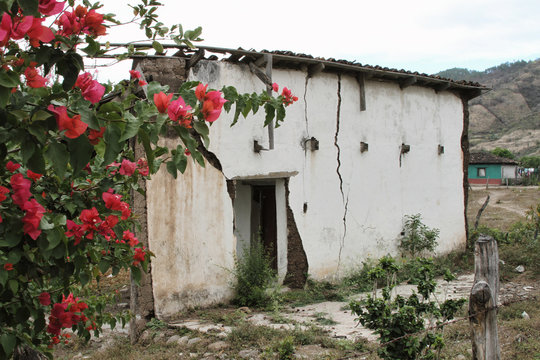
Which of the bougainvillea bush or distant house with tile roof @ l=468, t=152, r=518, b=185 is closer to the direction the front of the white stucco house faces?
the bougainvillea bush

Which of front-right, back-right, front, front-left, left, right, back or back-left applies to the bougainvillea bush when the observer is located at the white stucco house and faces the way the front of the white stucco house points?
front-right

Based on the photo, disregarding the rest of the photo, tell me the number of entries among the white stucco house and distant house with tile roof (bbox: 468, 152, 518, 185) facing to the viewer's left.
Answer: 0

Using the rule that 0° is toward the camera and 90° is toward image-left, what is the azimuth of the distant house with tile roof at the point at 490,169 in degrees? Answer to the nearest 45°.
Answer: approximately 0°

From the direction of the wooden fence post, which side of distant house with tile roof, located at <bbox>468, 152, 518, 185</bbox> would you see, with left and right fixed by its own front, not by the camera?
front

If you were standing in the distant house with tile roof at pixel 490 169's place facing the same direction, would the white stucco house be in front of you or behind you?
in front

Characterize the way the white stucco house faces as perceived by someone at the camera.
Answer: facing the viewer and to the right of the viewer
